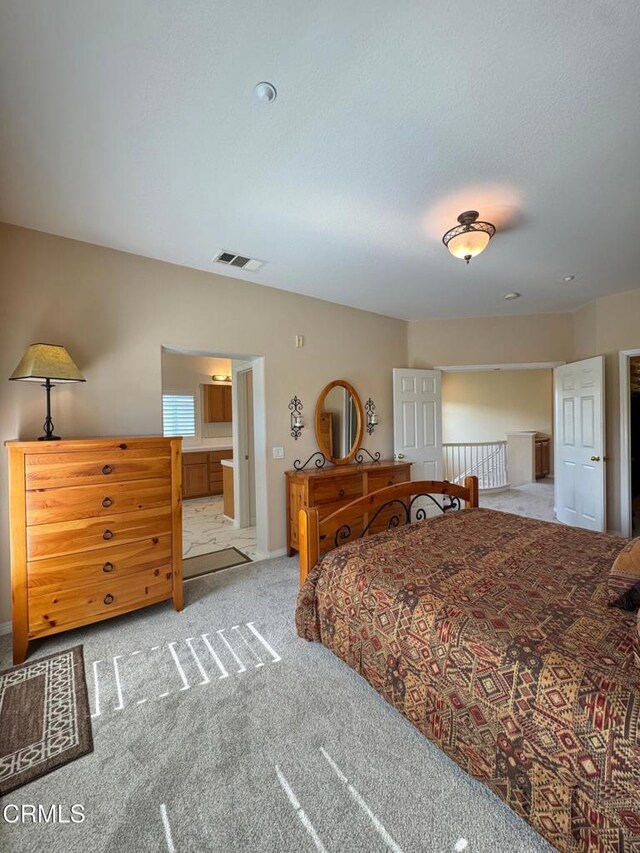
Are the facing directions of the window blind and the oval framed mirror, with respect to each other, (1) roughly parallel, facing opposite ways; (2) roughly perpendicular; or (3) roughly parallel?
roughly parallel

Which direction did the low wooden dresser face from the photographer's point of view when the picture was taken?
facing the viewer and to the right of the viewer

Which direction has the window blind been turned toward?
toward the camera

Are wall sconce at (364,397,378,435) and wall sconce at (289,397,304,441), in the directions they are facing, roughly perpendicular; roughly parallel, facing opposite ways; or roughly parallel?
roughly parallel

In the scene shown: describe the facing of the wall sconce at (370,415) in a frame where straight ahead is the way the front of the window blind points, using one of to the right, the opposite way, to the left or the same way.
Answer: the same way

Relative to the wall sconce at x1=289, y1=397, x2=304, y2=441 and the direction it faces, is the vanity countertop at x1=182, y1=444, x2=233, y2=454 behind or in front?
behind

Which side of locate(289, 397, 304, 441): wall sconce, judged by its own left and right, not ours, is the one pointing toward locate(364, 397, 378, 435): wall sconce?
left

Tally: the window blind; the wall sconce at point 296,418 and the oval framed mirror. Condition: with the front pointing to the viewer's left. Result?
0

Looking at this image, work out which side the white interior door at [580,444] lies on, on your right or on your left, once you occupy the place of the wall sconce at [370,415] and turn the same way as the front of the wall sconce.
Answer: on your left

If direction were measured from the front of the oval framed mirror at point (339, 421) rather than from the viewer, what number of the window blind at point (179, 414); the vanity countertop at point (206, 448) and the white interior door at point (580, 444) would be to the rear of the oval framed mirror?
2

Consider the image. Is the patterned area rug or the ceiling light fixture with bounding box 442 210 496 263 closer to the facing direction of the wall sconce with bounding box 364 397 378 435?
the ceiling light fixture

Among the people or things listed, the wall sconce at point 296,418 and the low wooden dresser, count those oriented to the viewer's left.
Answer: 0

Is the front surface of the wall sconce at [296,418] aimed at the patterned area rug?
no

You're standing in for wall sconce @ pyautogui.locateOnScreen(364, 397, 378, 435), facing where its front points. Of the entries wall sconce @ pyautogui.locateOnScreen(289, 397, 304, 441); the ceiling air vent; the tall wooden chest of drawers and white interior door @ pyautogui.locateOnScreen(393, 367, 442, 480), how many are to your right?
3

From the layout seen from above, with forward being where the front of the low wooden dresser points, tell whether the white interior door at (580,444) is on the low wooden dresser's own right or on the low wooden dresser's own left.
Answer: on the low wooden dresser's own left

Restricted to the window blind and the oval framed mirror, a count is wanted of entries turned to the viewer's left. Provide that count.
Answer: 0

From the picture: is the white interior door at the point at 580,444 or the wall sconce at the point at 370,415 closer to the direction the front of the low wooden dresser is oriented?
the white interior door

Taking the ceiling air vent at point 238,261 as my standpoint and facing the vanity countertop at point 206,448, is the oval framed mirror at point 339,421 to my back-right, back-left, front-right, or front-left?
front-right

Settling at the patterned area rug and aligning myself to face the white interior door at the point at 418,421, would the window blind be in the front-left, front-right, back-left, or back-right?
front-left

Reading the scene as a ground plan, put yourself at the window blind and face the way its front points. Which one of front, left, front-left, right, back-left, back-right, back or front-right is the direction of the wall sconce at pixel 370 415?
front-left

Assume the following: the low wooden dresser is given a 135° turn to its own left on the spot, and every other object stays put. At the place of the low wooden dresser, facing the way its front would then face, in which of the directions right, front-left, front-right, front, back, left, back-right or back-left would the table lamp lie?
back-left

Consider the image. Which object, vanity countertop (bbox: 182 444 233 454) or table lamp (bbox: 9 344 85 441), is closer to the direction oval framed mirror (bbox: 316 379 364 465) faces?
the table lamp
